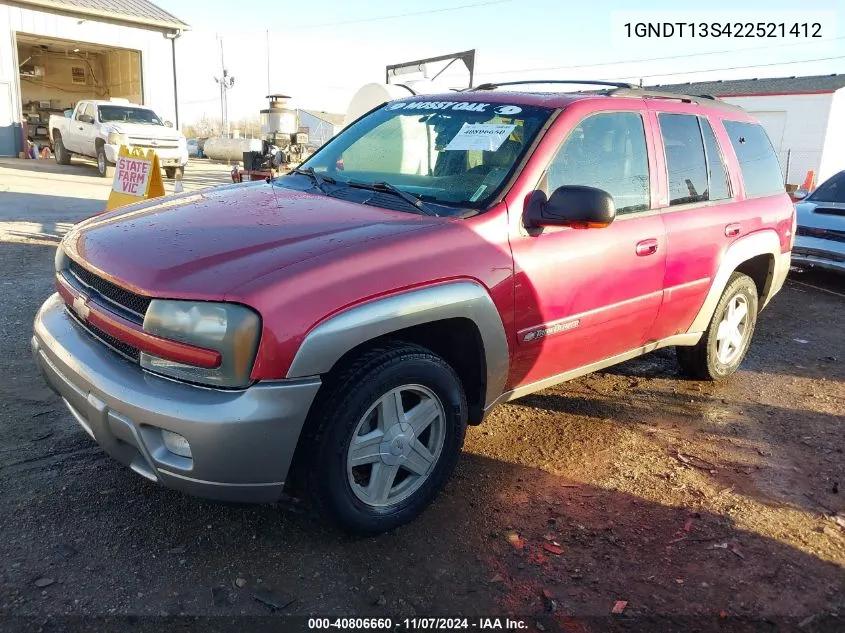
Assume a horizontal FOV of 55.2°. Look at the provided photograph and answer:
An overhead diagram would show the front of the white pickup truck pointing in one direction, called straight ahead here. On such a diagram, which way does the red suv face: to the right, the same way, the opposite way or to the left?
to the right

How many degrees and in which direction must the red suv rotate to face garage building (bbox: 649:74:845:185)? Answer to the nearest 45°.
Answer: approximately 180°

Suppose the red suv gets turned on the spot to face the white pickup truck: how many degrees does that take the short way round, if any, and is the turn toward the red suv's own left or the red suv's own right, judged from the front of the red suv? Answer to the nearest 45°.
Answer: approximately 90° to the red suv's own right

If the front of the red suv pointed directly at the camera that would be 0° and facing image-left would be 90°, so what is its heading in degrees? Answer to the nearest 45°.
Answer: approximately 45°

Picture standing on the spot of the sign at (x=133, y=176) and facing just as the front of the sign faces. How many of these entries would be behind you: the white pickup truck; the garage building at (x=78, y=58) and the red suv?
2

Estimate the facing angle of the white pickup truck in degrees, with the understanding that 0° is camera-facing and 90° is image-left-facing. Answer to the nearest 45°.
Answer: approximately 315°
